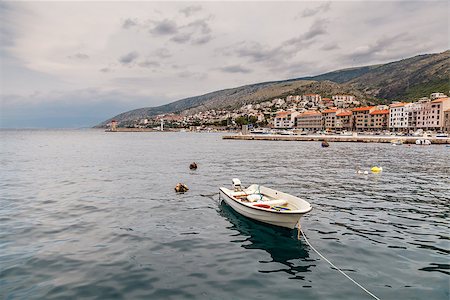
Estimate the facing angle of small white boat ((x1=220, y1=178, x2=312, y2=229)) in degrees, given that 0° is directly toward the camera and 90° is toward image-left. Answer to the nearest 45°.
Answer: approximately 315°
